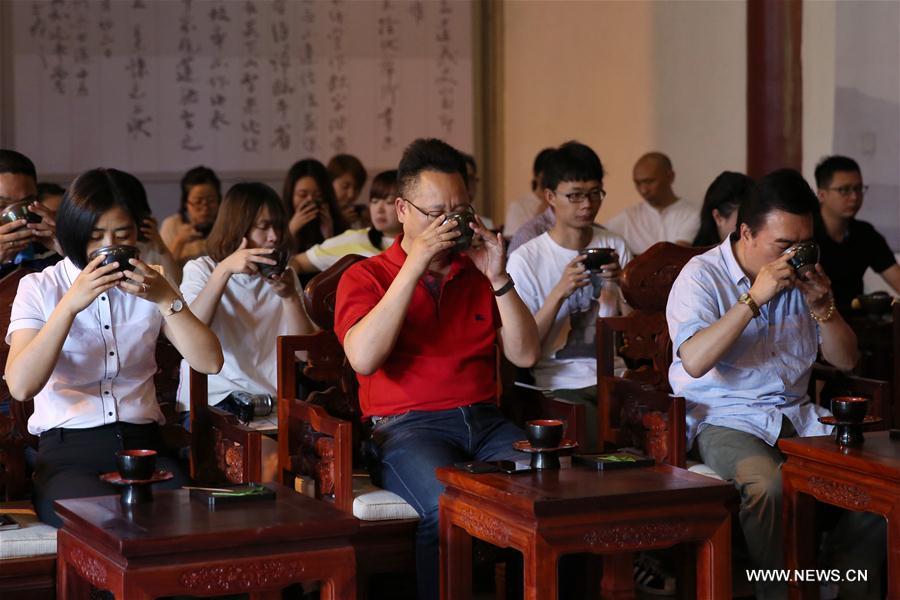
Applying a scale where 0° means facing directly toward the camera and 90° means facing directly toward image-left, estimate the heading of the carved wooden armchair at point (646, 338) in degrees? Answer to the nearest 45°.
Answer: approximately 315°

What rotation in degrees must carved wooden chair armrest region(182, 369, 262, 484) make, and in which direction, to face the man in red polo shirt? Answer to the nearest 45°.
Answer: approximately 45° to its left

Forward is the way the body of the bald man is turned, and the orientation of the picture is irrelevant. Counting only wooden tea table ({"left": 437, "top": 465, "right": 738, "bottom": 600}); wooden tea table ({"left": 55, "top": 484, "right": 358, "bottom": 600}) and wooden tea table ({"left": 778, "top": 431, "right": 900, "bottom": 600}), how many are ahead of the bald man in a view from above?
3

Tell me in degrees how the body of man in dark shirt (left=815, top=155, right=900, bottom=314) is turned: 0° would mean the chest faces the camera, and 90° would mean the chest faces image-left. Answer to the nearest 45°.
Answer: approximately 315°

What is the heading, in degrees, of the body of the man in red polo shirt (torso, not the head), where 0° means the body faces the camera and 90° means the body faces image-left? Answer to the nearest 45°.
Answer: approximately 315°

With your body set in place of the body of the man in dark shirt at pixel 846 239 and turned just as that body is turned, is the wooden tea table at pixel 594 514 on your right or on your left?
on your right

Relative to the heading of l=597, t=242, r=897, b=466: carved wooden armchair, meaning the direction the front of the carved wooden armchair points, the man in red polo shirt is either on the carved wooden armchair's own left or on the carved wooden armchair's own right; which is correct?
on the carved wooden armchair's own right
